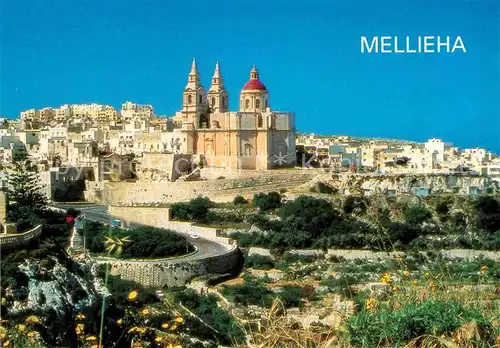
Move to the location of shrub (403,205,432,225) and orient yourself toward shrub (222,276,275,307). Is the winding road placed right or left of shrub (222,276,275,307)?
right

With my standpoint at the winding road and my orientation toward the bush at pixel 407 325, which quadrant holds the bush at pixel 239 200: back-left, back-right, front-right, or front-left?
back-left

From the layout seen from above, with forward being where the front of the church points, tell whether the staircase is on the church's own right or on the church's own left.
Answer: on the church's own left

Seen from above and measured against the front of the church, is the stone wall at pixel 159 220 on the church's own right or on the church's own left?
on the church's own left

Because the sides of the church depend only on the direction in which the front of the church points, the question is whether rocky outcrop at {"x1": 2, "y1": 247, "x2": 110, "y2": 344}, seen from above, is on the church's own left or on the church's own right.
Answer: on the church's own left
